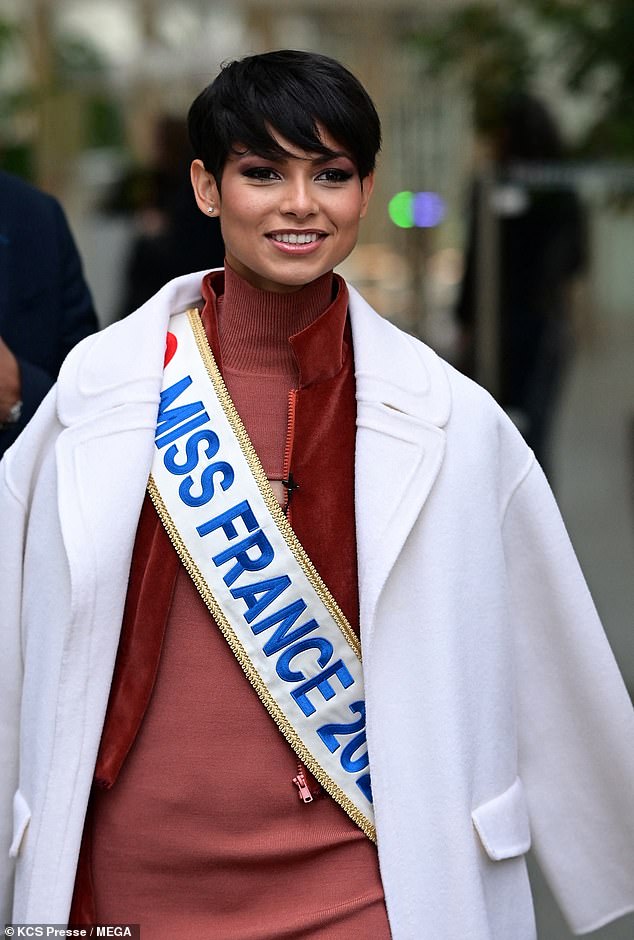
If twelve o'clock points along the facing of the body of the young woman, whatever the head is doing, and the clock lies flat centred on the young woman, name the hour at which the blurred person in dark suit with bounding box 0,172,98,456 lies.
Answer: The blurred person in dark suit is roughly at 5 o'clock from the young woman.

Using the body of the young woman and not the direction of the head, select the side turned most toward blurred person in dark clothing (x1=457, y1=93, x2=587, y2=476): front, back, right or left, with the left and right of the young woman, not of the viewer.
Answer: back

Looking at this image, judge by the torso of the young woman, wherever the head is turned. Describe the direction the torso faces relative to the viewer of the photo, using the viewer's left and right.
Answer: facing the viewer

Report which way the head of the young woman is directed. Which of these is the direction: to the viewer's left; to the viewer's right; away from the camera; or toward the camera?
toward the camera
